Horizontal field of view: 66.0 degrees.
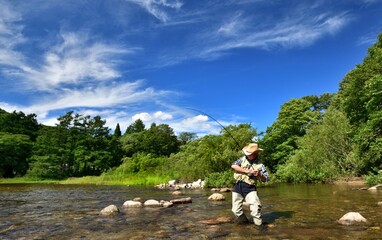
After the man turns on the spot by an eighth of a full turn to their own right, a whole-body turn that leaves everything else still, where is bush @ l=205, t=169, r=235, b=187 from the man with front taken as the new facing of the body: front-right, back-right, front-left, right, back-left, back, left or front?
back-right

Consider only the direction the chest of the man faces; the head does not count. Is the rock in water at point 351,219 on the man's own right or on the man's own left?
on the man's own left

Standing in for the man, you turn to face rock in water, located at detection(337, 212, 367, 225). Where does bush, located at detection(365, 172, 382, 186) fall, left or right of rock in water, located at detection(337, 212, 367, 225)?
left

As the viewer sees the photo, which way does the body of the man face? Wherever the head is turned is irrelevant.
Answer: toward the camera

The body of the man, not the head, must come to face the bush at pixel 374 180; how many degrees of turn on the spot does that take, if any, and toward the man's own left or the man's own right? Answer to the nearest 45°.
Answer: approximately 135° to the man's own left
